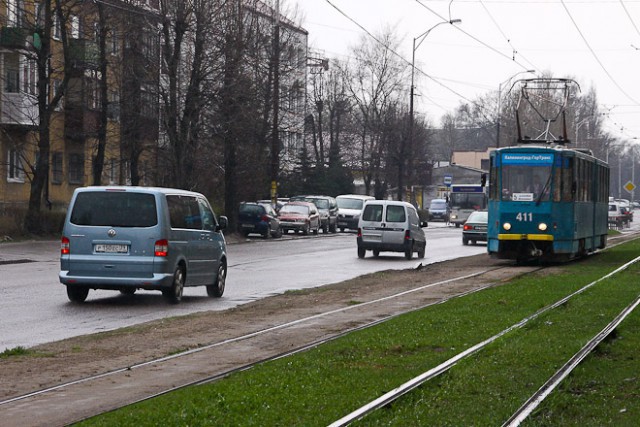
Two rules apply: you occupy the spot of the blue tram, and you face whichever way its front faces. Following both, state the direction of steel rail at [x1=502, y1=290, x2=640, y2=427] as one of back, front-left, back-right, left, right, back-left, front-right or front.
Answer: front-left

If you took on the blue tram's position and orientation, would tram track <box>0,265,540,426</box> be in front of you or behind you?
in front

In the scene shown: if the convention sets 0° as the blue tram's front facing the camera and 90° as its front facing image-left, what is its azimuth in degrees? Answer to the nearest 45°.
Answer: approximately 45°

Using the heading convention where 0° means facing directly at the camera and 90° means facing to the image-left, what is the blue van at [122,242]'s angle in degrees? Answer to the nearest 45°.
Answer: approximately 225°

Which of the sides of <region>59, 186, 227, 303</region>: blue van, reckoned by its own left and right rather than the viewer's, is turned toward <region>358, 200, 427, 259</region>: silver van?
front

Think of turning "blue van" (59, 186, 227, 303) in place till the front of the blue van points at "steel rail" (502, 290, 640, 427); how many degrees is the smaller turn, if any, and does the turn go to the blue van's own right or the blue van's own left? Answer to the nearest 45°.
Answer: approximately 90° to the blue van's own right
